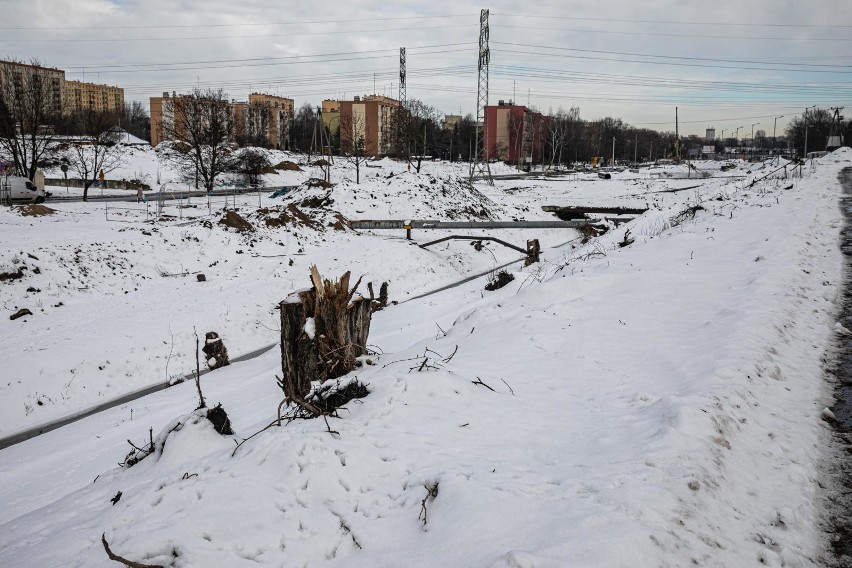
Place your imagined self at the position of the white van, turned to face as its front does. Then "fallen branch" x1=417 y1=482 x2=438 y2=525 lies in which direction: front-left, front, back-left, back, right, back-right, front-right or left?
right

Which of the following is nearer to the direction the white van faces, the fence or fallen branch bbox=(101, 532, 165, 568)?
the fence

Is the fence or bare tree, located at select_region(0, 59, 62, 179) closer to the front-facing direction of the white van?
the fence

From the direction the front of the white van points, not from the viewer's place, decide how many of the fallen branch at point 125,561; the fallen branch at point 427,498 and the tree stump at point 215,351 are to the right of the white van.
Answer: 3

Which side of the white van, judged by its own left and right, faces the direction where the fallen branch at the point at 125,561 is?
right

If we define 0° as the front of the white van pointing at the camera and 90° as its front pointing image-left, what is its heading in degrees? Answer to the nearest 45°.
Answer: approximately 270°

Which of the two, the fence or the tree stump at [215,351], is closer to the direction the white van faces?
the fence

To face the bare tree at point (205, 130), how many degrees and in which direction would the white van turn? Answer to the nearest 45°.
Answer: approximately 45° to its left

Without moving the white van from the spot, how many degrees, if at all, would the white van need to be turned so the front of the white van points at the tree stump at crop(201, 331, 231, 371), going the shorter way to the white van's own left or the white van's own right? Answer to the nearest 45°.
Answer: approximately 90° to the white van's own right

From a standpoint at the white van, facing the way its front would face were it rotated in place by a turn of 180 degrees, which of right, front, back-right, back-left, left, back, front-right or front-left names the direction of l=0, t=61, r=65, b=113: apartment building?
right

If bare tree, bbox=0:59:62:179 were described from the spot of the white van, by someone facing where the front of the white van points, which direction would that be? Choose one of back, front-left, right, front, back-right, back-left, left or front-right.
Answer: left
